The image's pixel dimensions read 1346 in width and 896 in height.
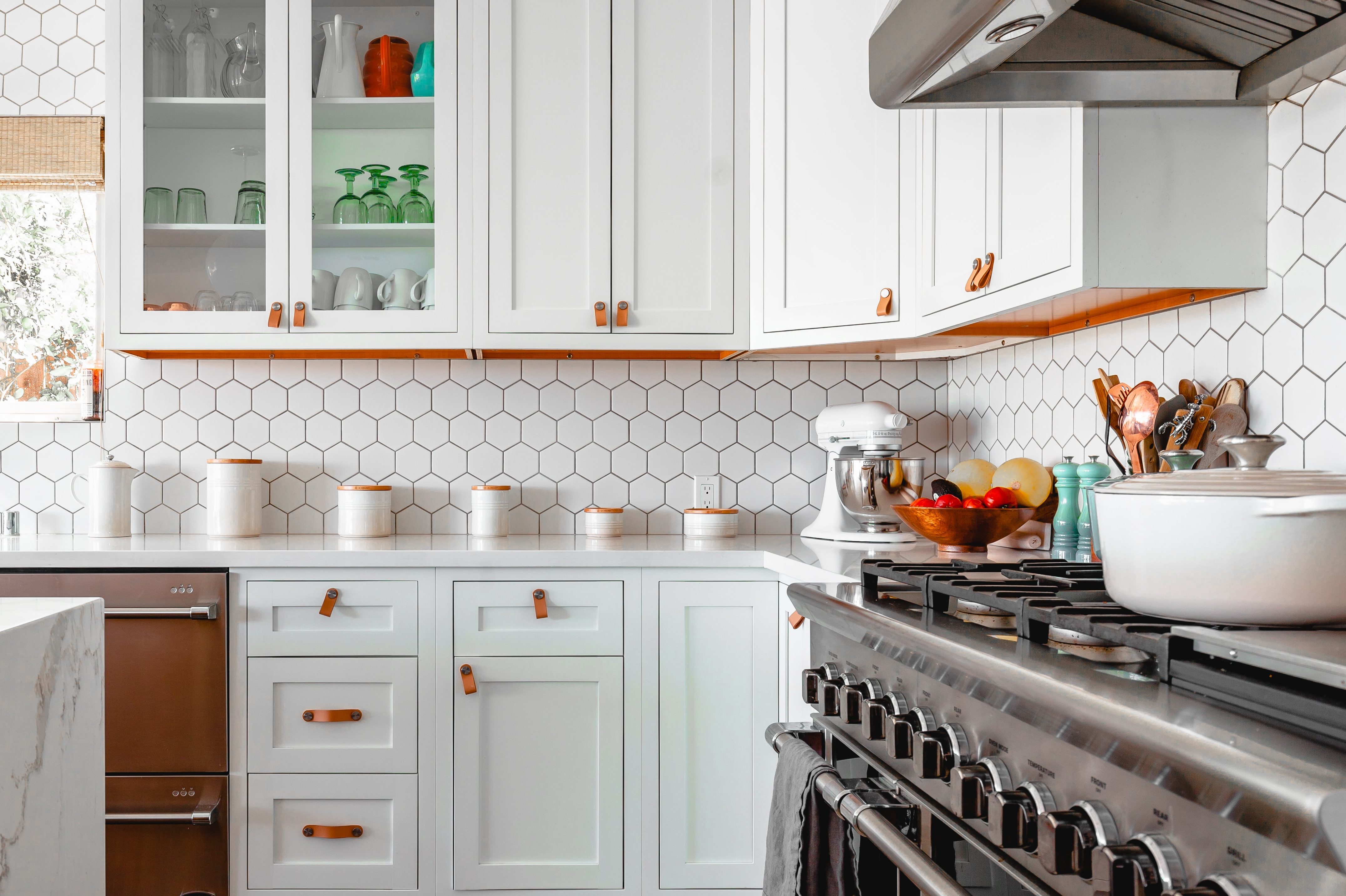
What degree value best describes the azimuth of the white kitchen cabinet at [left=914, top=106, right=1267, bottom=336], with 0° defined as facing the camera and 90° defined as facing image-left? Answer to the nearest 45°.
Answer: approximately 45°

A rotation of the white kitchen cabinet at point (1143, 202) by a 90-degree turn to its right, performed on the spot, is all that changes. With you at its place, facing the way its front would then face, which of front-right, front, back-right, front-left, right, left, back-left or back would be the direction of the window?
front-left

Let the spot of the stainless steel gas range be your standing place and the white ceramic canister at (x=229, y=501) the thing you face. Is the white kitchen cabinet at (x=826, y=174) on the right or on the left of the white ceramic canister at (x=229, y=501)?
right

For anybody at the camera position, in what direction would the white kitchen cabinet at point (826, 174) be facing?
facing the viewer

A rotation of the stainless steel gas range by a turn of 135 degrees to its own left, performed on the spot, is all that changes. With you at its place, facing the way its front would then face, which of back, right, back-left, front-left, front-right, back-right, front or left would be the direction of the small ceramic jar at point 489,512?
back-left

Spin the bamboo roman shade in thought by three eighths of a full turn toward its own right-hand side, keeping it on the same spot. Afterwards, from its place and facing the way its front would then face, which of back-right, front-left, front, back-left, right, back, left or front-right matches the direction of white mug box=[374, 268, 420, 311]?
back

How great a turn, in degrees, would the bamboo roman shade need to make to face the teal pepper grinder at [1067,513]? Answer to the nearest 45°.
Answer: approximately 45° to its left

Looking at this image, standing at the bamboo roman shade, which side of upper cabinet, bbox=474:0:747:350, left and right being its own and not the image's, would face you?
right

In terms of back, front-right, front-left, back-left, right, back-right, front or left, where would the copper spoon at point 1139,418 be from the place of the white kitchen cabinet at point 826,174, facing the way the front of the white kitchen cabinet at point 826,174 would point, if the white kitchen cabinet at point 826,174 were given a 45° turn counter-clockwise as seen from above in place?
front

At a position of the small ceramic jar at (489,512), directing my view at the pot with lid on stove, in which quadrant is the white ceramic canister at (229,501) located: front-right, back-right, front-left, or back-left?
back-right

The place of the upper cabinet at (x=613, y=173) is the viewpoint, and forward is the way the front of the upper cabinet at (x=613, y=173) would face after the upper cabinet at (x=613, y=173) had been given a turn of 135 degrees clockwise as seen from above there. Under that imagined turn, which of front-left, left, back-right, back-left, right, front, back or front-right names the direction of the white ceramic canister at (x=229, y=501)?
front-left

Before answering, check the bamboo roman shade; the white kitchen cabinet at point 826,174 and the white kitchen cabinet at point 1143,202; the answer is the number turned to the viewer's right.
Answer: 0

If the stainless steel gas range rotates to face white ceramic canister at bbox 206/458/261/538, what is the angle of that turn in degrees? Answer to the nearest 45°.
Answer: approximately 90° to its right

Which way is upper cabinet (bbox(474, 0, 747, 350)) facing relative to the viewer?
toward the camera

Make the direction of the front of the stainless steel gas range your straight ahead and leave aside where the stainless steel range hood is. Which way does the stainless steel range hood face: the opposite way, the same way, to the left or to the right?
the same way

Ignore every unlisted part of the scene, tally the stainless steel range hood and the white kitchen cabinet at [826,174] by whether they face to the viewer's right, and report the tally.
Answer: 0

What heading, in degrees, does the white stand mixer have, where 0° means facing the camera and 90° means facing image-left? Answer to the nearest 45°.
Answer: approximately 270°
